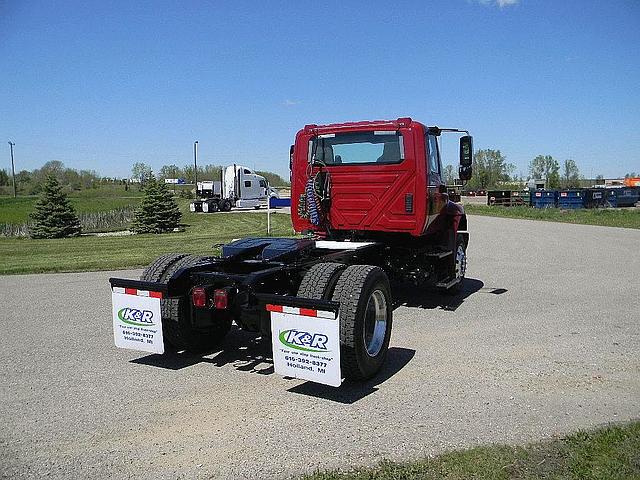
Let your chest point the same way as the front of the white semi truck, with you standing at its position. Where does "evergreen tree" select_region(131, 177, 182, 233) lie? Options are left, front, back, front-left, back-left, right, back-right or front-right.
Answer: back-right

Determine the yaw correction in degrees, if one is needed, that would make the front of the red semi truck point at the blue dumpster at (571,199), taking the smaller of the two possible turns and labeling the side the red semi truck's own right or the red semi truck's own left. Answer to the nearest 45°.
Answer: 0° — it already faces it

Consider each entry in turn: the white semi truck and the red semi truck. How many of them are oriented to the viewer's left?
0

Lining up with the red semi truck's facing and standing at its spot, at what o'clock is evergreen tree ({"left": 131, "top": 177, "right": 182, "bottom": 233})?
The evergreen tree is roughly at 10 o'clock from the red semi truck.

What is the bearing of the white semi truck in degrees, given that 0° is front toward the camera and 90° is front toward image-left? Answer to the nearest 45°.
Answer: approximately 225°

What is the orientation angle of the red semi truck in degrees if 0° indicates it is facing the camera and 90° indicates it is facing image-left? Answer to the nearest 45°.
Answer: approximately 225°

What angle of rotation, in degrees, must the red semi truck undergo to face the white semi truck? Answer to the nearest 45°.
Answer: approximately 45° to its left
